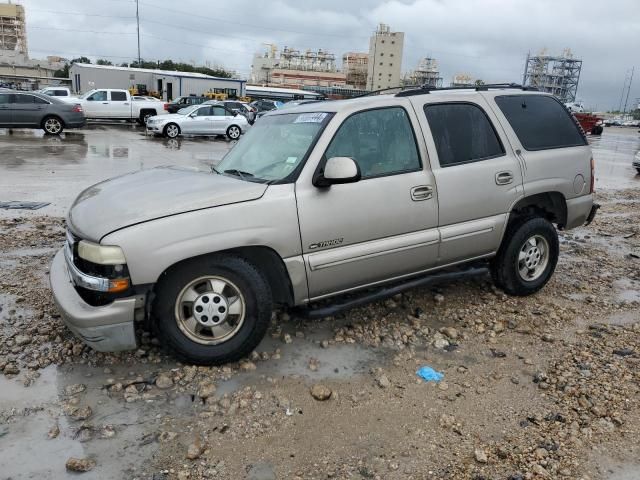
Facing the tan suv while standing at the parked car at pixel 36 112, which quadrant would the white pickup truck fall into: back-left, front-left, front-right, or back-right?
back-left

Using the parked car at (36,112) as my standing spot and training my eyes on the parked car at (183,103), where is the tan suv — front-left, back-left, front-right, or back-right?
back-right

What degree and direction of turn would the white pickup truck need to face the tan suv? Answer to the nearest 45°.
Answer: approximately 90° to its left

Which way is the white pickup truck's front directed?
to the viewer's left

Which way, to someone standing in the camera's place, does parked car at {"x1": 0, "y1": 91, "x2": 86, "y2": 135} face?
facing to the left of the viewer

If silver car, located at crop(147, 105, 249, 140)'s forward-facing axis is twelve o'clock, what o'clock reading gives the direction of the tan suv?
The tan suv is roughly at 9 o'clock from the silver car.

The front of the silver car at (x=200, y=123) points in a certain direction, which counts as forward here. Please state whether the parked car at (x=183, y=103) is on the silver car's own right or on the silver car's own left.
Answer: on the silver car's own right

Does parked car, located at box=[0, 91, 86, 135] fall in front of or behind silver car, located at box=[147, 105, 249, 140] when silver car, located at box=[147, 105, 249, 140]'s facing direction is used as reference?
in front

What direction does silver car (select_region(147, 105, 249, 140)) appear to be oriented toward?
to the viewer's left
